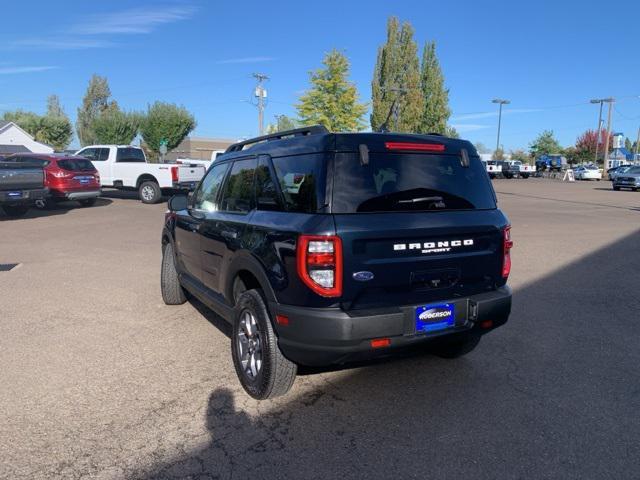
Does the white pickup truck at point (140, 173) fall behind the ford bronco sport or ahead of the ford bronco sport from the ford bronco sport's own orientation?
ahead

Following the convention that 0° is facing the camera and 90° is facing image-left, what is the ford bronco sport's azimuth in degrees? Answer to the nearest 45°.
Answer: approximately 135°

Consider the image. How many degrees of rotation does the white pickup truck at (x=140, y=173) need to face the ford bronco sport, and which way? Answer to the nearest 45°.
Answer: approximately 135° to its left

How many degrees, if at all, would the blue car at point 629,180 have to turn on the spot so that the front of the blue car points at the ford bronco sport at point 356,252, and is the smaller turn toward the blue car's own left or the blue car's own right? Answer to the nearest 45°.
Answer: approximately 45° to the blue car's own left

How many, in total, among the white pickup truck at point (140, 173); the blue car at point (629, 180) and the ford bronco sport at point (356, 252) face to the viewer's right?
0

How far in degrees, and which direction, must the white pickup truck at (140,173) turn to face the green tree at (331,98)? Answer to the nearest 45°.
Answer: approximately 90° to its right

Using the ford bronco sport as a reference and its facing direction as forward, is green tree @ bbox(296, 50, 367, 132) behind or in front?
in front

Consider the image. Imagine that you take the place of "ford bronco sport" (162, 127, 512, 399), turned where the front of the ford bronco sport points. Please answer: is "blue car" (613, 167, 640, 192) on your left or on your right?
on your right

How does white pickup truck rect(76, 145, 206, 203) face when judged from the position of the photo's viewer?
facing away from the viewer and to the left of the viewer

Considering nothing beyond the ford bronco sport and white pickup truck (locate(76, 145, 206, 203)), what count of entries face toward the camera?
0
